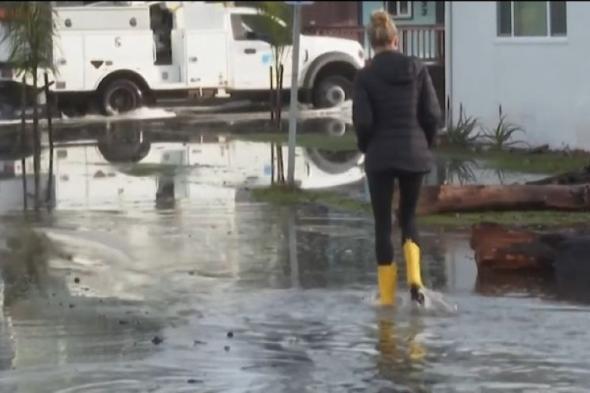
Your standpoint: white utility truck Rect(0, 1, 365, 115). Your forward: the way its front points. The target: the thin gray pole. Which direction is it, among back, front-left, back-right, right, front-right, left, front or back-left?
right

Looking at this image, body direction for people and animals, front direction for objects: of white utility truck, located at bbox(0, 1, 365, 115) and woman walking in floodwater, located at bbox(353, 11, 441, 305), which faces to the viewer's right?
the white utility truck

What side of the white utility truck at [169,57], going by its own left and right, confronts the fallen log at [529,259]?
right

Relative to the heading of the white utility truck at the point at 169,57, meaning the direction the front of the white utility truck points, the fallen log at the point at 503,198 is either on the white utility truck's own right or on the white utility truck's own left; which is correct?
on the white utility truck's own right

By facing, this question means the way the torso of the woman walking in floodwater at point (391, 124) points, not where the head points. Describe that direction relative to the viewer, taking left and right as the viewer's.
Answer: facing away from the viewer

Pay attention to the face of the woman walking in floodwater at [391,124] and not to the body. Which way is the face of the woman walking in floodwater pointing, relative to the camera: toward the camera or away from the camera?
away from the camera

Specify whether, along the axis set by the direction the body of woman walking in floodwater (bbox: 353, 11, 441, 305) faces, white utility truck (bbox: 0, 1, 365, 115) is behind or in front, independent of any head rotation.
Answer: in front

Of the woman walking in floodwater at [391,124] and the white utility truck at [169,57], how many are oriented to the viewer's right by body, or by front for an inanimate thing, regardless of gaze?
1

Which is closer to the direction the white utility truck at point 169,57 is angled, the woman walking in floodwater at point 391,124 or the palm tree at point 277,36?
the palm tree

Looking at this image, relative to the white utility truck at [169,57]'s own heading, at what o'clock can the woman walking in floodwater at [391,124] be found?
The woman walking in floodwater is roughly at 3 o'clock from the white utility truck.

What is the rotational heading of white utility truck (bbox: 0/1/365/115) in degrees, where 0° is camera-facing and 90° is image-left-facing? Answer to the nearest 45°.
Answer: approximately 270°

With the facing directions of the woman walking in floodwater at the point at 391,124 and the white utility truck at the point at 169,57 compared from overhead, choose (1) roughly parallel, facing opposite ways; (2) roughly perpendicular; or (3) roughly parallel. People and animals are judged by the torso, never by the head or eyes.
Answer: roughly perpendicular

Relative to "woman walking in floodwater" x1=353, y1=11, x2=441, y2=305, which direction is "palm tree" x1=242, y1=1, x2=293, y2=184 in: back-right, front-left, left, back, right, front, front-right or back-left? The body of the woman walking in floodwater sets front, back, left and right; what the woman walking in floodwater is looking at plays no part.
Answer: front

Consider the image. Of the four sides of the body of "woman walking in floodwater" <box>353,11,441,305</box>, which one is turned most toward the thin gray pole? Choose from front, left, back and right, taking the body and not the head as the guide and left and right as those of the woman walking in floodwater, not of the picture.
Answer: front
